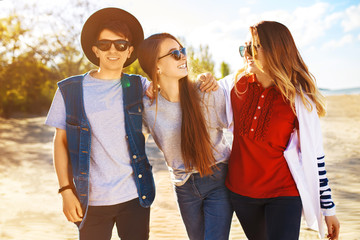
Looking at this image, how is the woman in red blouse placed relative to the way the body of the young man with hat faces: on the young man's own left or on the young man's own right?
on the young man's own left

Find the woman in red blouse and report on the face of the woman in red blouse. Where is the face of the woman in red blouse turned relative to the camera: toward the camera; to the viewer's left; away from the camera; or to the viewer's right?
to the viewer's left

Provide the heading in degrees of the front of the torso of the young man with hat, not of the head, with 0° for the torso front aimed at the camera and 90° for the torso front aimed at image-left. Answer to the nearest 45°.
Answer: approximately 0°
